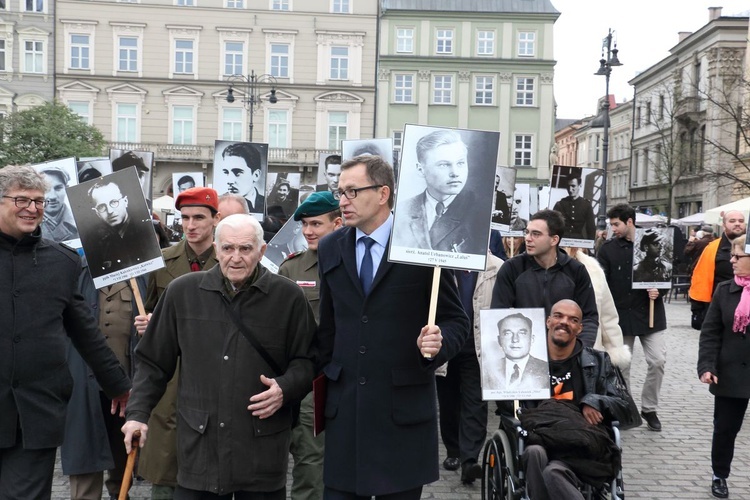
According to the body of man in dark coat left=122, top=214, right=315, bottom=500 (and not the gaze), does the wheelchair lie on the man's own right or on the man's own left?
on the man's own left

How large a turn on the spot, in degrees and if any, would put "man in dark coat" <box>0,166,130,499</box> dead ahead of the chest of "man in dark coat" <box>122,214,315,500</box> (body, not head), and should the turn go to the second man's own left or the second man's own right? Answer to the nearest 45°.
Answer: approximately 135° to the second man's own right

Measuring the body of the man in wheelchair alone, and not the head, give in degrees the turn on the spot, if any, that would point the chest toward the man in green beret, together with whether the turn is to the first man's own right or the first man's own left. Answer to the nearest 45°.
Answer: approximately 45° to the first man's own right

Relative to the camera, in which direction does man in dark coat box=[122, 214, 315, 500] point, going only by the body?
toward the camera

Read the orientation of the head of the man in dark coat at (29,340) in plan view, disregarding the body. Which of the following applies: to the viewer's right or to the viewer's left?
to the viewer's right

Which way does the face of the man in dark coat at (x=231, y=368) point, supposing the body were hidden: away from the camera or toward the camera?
toward the camera

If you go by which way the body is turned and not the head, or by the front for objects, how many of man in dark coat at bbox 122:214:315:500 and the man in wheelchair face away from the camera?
0

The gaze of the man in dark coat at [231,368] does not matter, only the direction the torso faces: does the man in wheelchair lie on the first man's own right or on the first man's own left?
on the first man's own left

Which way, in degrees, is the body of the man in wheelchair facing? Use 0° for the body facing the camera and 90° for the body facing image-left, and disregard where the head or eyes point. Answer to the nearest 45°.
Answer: approximately 45°

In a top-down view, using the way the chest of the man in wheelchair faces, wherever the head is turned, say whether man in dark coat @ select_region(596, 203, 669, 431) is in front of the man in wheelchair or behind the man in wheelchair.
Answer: behind
